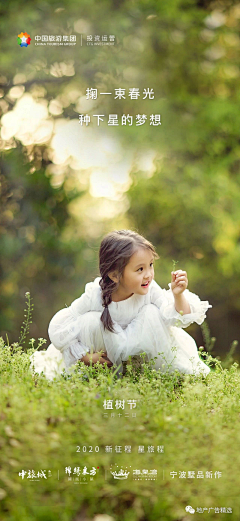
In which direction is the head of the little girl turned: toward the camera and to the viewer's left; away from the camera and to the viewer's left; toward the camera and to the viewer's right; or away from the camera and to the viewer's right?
toward the camera and to the viewer's right

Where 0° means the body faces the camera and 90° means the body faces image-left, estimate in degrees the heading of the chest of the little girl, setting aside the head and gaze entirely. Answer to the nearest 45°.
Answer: approximately 0°
